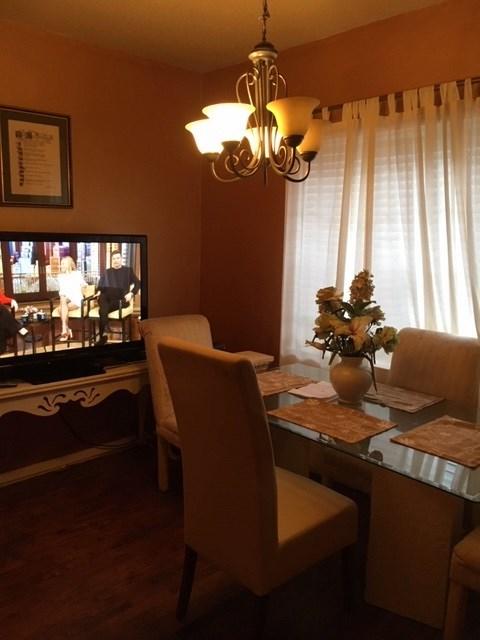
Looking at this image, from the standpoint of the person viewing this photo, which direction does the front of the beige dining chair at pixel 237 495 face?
facing away from the viewer and to the right of the viewer

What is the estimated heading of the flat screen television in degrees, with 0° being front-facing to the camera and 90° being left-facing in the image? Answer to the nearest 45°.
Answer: approximately 315°

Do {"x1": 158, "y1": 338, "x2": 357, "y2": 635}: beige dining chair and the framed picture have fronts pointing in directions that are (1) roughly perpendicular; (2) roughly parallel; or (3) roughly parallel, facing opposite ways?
roughly perpendicular

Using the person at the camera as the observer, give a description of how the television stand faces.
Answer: facing the viewer and to the right of the viewer

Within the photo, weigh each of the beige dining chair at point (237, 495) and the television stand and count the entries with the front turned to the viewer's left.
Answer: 0

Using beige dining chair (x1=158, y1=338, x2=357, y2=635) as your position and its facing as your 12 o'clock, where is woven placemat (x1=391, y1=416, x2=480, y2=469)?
The woven placemat is roughly at 1 o'clock from the beige dining chair.

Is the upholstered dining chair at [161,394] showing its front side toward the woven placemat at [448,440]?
yes

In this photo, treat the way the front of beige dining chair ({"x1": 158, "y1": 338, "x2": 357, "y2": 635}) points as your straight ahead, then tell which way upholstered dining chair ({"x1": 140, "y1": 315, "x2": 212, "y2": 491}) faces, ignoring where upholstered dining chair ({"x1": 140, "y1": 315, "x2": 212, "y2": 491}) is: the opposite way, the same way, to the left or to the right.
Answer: to the right

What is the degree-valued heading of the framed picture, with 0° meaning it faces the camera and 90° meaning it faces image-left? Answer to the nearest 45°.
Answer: approximately 315°
